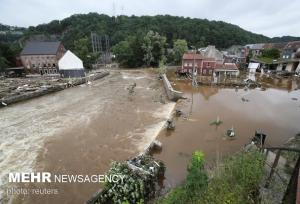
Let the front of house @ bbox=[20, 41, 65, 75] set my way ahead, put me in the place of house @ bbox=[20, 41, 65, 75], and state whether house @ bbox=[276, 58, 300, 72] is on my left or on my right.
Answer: on my left

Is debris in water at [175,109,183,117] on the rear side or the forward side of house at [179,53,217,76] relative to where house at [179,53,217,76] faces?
on the forward side

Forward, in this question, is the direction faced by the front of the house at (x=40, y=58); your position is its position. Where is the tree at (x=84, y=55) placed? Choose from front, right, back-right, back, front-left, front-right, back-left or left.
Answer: left

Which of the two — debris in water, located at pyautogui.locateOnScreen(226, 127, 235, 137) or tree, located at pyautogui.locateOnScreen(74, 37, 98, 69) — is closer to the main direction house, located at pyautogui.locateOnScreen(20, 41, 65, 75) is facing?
the debris in water

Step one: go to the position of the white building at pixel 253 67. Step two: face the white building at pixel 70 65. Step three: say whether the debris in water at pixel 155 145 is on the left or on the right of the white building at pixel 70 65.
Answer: left

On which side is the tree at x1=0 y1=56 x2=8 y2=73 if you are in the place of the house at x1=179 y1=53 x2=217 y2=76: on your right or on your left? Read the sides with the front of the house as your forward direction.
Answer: on your right

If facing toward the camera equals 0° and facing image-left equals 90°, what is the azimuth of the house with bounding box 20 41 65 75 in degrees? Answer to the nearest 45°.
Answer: approximately 0°

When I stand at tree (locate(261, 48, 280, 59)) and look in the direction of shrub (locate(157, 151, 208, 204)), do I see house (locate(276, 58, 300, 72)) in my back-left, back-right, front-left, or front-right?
front-left

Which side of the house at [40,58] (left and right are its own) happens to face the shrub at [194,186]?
front

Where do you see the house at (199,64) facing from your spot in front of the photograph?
facing the viewer

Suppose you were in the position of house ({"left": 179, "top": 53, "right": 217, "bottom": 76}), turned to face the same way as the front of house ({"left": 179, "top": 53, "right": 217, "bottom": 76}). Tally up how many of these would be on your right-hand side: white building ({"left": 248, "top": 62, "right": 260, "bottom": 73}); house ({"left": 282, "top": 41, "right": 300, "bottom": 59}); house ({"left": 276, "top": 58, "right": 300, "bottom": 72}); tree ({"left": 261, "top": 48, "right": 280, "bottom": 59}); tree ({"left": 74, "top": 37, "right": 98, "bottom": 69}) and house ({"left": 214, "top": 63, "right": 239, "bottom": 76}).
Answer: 1

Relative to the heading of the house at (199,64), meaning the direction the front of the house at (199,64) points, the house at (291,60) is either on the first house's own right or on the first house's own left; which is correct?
on the first house's own left

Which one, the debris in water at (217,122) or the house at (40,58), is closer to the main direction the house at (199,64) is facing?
the debris in water

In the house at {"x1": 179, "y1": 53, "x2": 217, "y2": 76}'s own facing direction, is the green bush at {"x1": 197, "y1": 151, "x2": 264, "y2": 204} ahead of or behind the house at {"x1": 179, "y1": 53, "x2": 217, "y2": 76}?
ahead

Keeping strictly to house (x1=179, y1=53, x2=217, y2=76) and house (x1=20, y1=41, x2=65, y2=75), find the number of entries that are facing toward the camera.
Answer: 2

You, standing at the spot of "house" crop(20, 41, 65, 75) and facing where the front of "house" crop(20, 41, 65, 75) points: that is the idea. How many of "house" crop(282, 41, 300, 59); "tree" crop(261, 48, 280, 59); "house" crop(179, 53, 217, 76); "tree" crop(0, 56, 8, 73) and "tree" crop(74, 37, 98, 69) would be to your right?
1

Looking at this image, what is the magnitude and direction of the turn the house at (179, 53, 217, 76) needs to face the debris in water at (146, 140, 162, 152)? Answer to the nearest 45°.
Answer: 0° — it already faces it
